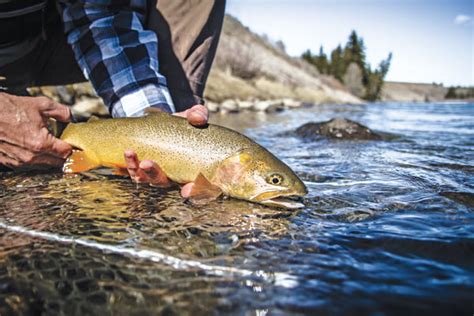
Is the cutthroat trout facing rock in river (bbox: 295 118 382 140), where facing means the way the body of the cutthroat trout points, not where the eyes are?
no

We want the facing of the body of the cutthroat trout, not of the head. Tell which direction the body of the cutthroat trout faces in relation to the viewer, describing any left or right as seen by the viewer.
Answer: facing to the right of the viewer
